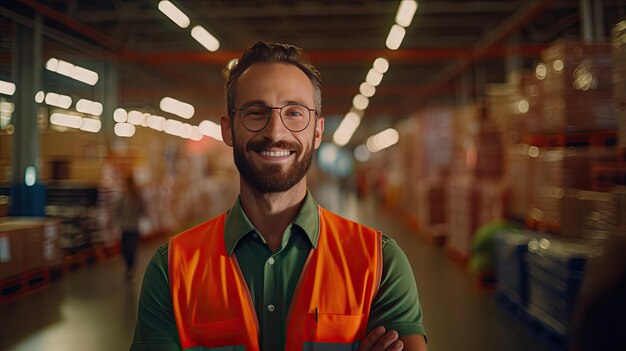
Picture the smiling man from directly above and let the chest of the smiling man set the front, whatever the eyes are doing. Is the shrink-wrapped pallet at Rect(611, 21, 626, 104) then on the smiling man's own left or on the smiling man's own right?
on the smiling man's own left

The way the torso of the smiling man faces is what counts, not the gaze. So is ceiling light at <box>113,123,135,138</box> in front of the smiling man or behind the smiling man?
behind

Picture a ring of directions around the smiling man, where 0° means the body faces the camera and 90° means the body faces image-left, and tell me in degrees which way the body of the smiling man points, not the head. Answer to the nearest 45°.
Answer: approximately 0°

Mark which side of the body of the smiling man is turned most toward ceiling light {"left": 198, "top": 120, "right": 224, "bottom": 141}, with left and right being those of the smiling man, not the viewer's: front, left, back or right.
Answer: back

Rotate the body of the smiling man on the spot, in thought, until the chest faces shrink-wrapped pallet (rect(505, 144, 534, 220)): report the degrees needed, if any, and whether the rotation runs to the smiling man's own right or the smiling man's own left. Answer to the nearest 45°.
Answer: approximately 135° to the smiling man's own left

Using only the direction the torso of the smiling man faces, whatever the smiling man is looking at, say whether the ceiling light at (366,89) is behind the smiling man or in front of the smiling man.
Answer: behind
